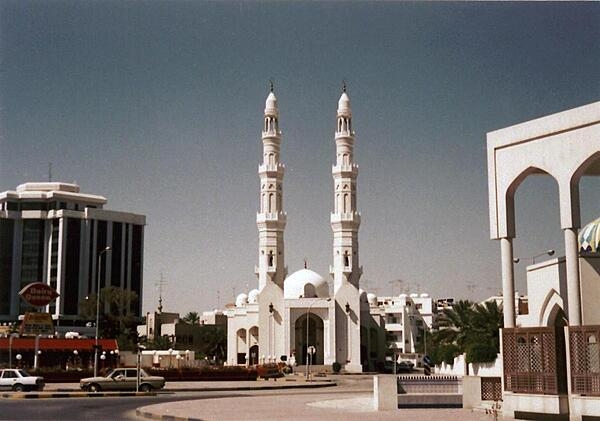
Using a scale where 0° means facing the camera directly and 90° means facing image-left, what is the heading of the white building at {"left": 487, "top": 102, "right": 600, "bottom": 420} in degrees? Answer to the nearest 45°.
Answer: approximately 45°

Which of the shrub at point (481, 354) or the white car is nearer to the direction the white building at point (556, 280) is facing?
the white car

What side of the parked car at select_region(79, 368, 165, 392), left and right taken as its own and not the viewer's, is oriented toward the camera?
left

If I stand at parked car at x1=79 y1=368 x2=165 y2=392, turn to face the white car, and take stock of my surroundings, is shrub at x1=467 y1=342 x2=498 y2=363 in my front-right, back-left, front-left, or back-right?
back-right
